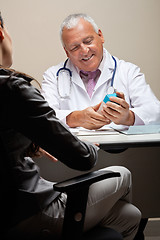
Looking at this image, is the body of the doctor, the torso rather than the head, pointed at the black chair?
yes

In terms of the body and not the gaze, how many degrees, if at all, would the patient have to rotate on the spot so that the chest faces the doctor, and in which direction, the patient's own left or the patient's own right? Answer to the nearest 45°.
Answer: approximately 45° to the patient's own left

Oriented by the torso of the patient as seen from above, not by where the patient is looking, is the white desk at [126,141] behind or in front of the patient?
in front

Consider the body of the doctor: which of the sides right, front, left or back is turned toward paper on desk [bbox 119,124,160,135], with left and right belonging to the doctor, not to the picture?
front

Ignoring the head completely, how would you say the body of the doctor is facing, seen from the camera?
toward the camera

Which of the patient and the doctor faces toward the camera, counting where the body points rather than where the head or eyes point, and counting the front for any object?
the doctor

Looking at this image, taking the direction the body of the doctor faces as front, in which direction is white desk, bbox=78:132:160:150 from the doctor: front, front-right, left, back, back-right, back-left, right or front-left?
front

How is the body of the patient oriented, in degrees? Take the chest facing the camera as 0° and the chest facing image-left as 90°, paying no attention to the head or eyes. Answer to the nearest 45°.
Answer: approximately 225°

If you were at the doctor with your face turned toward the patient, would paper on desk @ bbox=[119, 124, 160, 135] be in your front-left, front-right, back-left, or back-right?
front-left

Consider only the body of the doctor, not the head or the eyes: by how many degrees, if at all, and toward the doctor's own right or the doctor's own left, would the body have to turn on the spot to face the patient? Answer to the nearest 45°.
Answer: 0° — they already face them

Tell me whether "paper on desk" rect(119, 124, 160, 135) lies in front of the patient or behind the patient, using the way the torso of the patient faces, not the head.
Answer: in front

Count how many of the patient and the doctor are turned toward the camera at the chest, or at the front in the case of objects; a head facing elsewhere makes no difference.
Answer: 1
